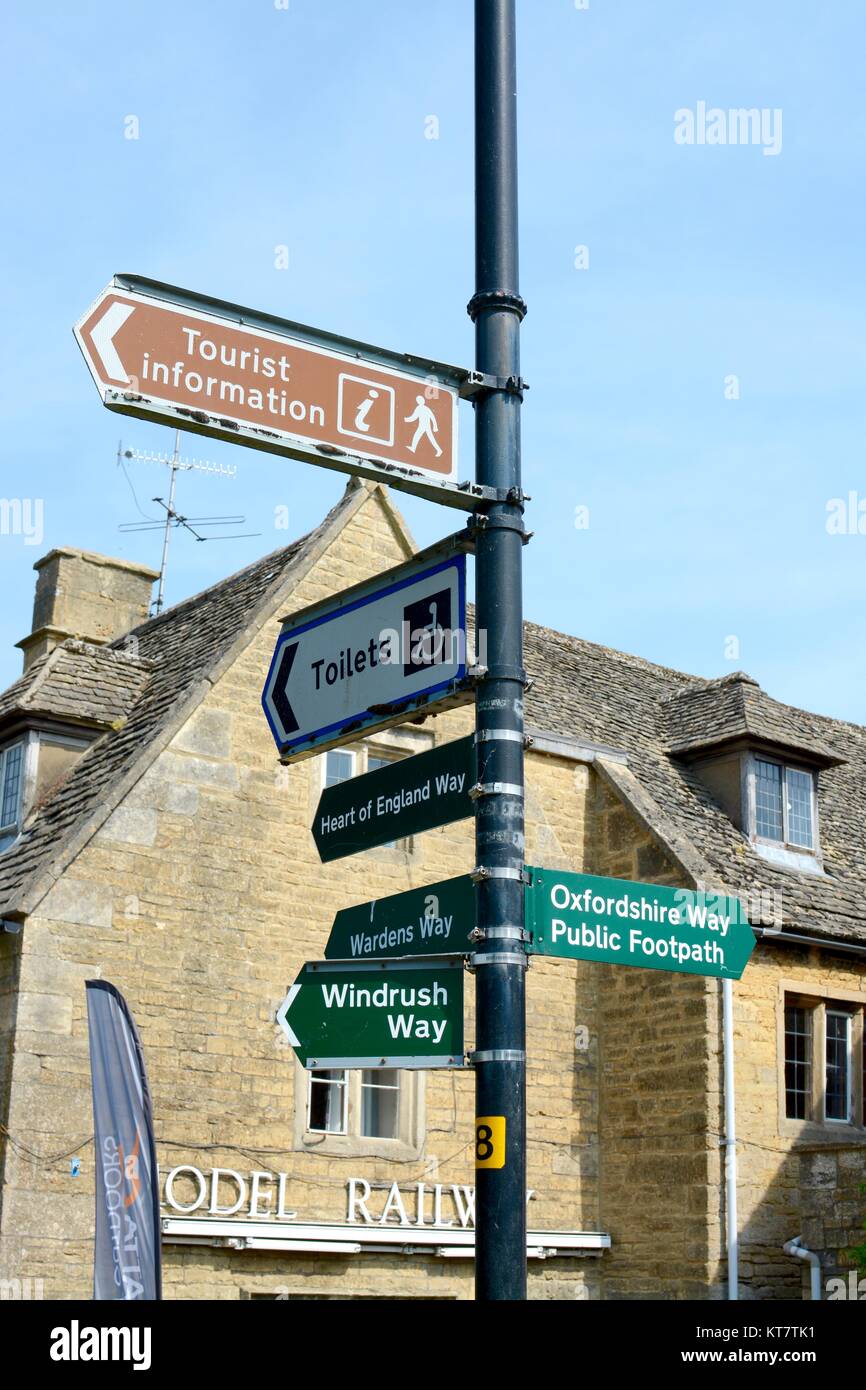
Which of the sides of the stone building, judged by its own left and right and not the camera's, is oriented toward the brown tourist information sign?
front

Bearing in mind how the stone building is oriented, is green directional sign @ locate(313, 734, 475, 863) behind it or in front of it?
in front

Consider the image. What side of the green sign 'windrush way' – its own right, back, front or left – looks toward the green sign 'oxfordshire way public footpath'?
left

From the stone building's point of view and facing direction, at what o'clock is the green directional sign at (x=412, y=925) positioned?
The green directional sign is roughly at 12 o'clock from the stone building.

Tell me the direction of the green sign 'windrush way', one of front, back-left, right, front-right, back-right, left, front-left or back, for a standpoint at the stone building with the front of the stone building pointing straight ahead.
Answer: front

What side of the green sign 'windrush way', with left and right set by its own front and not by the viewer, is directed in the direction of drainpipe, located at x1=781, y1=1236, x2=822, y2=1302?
back

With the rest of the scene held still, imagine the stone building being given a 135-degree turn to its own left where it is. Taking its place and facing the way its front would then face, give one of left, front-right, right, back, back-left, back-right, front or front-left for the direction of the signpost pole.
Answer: back-right

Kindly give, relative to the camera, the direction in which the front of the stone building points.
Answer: facing the viewer

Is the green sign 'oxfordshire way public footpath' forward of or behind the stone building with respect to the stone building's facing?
forward
